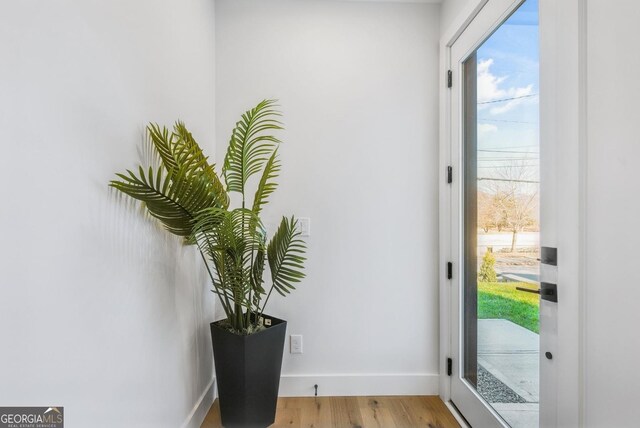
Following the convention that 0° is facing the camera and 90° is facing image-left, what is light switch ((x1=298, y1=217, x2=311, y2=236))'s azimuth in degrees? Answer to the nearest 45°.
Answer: approximately 0°

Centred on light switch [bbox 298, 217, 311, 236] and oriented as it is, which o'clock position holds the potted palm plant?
The potted palm plant is roughly at 1 o'clock from the light switch.
